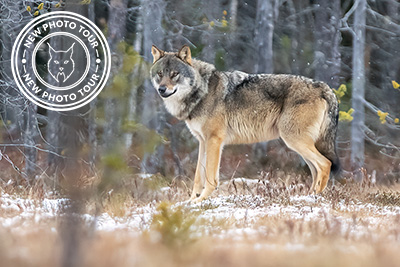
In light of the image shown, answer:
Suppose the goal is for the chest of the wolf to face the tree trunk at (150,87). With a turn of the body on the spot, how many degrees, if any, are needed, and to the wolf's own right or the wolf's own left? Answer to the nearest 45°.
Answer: approximately 45° to the wolf's own right

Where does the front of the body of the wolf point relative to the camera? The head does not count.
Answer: to the viewer's left
